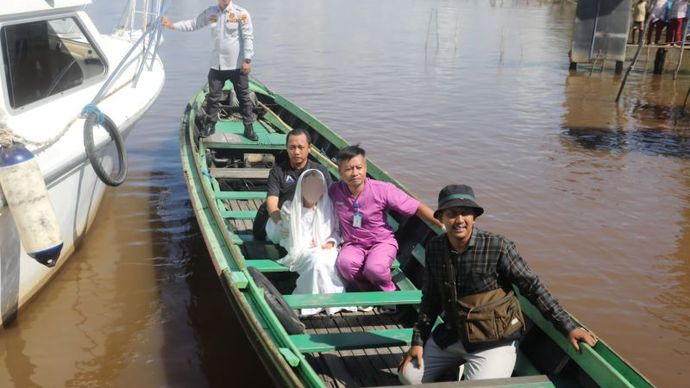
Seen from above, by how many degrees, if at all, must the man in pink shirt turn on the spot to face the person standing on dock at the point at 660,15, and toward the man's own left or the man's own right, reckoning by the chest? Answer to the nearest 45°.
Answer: approximately 135° to the man's own left

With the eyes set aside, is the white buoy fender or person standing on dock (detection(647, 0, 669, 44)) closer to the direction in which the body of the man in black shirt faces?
the white buoy fender

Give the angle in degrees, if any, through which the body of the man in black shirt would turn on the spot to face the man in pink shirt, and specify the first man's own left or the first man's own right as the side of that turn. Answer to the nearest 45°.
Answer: approximately 45° to the first man's own left

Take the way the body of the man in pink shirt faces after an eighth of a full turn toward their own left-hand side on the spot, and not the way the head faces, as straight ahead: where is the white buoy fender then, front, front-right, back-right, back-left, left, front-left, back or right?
back-right

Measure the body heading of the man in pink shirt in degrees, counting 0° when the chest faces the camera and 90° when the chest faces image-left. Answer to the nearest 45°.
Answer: approximately 0°

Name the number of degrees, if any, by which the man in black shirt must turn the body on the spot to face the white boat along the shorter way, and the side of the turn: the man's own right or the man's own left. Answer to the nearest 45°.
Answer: approximately 135° to the man's own right
